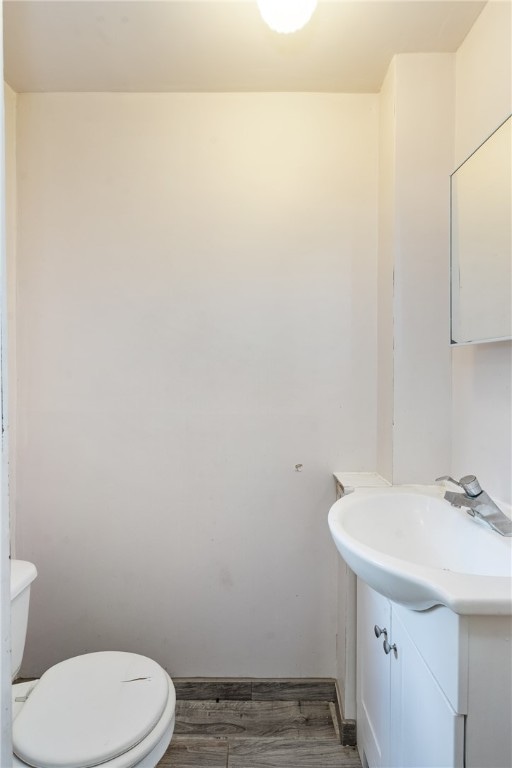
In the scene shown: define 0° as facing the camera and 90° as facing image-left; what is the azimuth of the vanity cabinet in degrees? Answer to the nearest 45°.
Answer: approximately 45°
